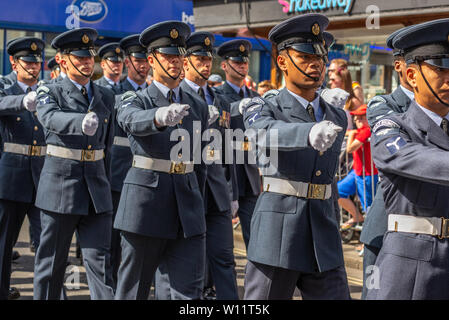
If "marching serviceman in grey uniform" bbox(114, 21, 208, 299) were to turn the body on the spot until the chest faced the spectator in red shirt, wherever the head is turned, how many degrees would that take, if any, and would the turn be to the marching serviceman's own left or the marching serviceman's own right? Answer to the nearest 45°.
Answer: approximately 90° to the marching serviceman's own left

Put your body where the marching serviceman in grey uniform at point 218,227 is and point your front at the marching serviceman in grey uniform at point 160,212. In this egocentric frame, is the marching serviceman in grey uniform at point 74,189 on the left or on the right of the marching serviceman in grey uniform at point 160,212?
right

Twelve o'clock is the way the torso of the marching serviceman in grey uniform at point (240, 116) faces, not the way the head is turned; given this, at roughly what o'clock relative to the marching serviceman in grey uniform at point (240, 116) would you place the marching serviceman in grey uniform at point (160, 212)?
the marching serviceman in grey uniform at point (160, 212) is roughly at 2 o'clock from the marching serviceman in grey uniform at point (240, 116).

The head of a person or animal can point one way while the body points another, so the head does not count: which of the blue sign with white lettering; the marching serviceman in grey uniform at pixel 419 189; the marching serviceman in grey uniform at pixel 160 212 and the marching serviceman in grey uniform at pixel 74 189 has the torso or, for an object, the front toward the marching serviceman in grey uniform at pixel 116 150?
the blue sign with white lettering

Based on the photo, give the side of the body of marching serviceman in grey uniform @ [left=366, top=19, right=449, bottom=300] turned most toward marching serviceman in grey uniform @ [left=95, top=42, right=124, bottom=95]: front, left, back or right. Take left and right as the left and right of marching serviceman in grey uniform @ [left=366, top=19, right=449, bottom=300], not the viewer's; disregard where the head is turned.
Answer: back

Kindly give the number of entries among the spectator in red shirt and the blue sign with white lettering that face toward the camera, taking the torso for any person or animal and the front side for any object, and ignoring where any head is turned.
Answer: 1

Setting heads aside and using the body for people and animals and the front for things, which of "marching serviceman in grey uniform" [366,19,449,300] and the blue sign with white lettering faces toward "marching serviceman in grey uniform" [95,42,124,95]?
the blue sign with white lettering
